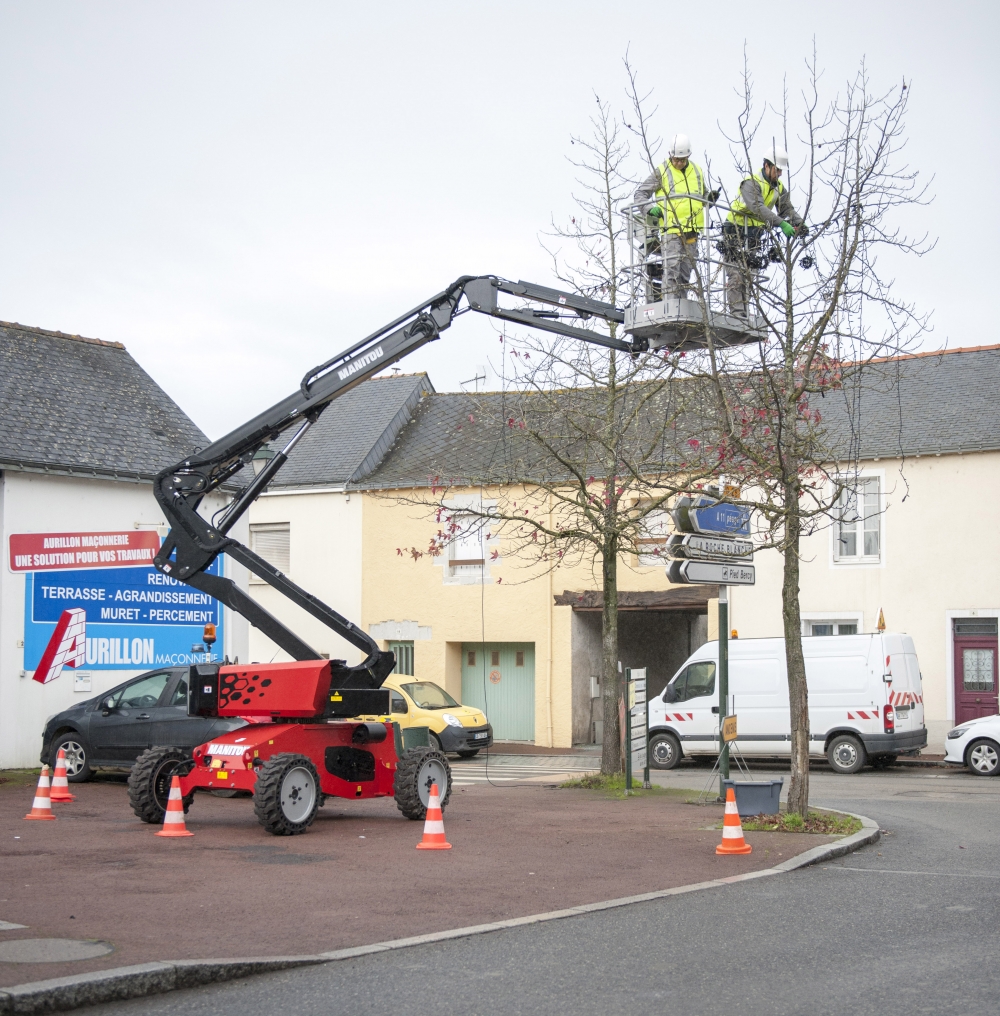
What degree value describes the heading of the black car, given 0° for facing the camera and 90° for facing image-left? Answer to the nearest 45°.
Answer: approximately 90°

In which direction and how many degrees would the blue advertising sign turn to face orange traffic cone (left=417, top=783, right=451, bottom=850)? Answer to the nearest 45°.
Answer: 0° — it already faces it

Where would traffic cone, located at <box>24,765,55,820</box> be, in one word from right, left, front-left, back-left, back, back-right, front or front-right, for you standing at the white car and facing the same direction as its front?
front-left

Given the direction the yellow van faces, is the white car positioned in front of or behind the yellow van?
in front

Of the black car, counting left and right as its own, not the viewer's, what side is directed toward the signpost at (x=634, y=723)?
back

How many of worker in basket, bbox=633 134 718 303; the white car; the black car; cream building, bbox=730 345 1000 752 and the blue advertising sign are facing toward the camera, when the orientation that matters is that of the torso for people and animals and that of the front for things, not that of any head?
3

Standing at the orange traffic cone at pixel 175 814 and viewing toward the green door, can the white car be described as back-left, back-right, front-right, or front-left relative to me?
front-right

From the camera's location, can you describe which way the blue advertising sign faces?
facing the viewer

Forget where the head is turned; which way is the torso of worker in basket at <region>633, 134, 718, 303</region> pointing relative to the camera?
toward the camera

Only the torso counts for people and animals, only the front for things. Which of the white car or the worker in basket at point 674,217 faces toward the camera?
the worker in basket

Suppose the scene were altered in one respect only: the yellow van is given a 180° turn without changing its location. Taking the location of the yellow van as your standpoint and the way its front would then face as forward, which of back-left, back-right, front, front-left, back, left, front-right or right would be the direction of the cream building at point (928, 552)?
back-right

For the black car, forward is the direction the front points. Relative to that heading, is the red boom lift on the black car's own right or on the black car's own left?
on the black car's own left

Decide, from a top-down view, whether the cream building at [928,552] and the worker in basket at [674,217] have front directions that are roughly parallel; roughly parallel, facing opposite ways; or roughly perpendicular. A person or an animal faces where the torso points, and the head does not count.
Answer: roughly parallel

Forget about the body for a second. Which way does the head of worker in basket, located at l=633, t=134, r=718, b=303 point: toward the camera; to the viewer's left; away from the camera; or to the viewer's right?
toward the camera

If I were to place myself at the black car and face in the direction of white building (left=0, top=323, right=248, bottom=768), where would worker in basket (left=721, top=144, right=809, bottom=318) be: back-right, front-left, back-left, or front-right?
back-right
